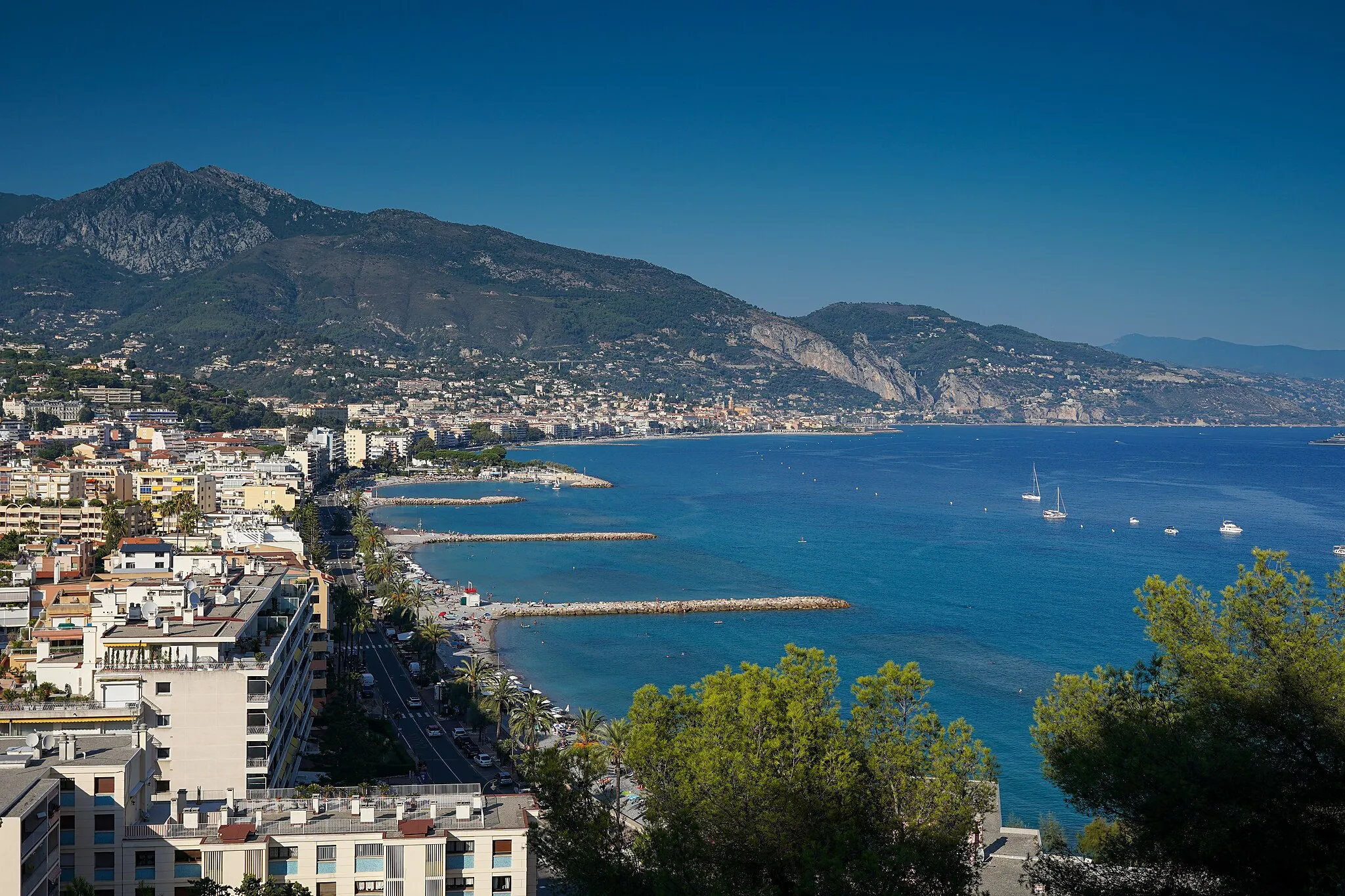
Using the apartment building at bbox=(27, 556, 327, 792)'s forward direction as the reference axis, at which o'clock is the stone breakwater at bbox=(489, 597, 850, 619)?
The stone breakwater is roughly at 10 o'clock from the apartment building.

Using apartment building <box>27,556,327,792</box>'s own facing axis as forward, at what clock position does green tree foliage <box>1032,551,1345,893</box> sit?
The green tree foliage is roughly at 2 o'clock from the apartment building.

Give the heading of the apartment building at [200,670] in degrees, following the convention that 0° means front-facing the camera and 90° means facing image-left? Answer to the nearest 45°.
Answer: approximately 270°

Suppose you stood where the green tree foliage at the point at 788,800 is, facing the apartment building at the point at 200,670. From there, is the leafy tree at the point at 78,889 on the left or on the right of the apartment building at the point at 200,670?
left

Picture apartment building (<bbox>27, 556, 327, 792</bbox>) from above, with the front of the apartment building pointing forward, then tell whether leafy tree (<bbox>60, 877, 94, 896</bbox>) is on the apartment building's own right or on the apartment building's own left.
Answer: on the apartment building's own right

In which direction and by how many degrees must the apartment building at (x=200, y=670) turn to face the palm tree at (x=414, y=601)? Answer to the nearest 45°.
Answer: approximately 90° to its left

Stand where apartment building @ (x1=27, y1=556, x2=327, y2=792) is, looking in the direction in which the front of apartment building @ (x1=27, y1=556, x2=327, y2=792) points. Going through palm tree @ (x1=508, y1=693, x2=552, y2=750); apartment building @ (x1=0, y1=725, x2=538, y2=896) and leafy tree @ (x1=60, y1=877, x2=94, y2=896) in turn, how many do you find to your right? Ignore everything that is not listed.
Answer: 2

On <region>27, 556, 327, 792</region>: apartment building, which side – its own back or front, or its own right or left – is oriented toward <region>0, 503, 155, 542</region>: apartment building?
left

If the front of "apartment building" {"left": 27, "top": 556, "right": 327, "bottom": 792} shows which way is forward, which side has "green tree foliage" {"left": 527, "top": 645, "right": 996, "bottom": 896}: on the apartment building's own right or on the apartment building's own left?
on the apartment building's own right

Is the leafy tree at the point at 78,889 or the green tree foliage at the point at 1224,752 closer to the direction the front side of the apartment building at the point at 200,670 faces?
the green tree foliage

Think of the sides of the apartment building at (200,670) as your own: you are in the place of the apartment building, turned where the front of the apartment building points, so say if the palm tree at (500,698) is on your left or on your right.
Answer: on your left

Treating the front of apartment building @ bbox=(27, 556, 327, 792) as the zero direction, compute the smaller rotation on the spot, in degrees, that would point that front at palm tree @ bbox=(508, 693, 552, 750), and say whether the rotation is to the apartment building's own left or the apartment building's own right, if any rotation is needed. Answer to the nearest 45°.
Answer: approximately 45° to the apartment building's own left
